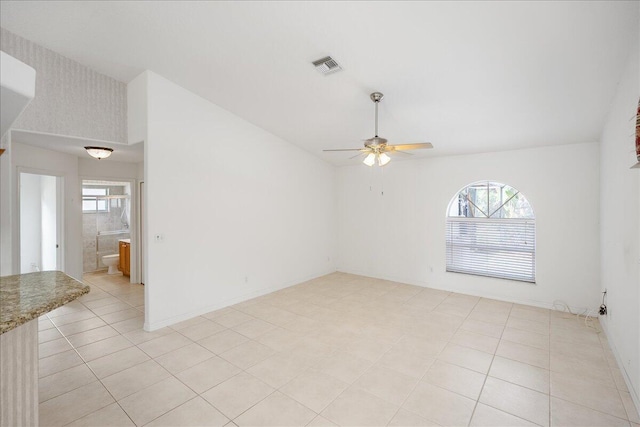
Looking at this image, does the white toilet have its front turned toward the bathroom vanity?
no

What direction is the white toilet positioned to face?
to the viewer's left

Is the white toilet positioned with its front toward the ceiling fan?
no

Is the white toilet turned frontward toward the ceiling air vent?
no

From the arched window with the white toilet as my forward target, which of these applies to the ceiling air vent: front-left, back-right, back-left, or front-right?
front-left

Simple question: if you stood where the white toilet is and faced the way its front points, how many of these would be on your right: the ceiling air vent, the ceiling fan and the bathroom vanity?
0

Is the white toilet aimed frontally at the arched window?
no
